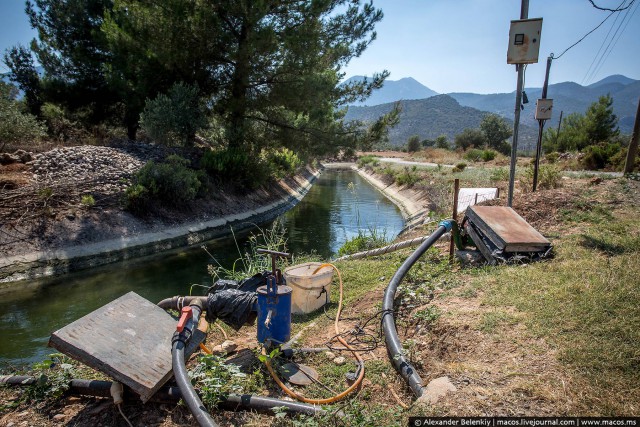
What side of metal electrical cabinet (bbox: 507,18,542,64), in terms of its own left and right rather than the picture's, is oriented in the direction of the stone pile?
right

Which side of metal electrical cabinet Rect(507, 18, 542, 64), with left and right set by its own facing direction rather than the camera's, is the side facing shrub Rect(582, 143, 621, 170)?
back

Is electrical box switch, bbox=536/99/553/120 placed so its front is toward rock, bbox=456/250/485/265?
yes

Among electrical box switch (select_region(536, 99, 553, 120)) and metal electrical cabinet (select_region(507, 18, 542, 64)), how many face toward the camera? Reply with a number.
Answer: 2

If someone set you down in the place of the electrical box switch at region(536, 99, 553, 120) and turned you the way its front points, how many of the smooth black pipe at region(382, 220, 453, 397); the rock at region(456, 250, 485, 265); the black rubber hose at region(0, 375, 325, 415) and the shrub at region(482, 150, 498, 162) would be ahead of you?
3

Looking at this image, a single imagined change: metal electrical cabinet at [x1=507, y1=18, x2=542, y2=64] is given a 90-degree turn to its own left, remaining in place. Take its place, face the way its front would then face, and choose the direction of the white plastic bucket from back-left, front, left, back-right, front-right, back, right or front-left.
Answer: back-right

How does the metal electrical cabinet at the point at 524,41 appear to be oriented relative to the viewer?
toward the camera

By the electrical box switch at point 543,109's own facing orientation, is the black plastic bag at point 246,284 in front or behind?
in front

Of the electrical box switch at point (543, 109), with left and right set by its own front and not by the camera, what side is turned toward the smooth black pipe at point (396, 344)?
front

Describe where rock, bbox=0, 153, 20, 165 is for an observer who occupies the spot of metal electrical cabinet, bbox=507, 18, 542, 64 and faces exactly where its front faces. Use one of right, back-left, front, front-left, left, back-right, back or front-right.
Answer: right

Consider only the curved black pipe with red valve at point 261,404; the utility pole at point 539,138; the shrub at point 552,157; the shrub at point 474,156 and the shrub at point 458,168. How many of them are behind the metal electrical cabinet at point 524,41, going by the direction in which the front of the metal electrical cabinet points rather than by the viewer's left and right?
4

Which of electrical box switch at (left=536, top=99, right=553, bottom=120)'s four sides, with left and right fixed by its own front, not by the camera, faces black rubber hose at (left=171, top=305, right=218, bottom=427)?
front

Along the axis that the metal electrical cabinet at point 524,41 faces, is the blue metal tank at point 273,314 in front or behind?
in front

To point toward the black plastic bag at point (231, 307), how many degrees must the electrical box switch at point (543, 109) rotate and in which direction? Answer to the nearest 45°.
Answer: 0° — it already faces it

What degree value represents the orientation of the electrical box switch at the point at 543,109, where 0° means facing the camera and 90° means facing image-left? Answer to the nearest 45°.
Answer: approximately 0°

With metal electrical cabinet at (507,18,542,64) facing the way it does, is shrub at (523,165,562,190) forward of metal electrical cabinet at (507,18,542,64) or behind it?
behind
